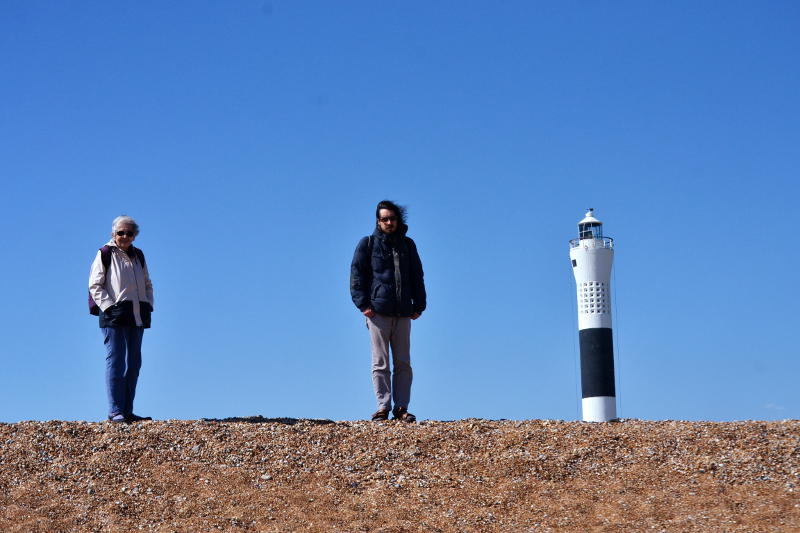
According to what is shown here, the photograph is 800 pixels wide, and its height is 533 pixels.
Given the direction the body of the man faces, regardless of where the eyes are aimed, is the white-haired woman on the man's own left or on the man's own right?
on the man's own right

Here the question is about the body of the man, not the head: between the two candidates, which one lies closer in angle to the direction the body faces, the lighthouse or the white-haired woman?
the white-haired woman

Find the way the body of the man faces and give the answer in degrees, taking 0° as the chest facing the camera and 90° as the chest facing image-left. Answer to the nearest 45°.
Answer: approximately 0°

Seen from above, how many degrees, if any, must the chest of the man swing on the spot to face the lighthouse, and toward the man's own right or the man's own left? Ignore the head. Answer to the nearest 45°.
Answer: approximately 180°

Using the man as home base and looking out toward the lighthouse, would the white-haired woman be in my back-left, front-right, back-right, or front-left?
back-left
